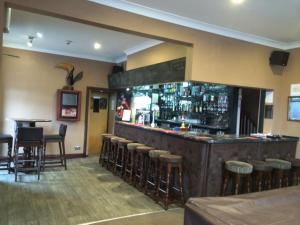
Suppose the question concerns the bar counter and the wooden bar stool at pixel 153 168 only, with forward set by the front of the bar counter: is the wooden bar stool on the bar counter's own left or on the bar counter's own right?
on the bar counter's own right

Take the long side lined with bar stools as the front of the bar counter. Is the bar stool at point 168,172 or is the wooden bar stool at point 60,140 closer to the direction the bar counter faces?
the bar stool

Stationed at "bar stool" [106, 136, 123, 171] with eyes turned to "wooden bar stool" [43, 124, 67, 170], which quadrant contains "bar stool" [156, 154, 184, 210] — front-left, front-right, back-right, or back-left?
back-left

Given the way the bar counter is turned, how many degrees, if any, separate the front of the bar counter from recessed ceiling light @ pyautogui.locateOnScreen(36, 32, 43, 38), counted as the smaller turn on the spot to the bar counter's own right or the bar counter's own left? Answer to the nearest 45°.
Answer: approximately 90° to the bar counter's own right

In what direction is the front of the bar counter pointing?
toward the camera

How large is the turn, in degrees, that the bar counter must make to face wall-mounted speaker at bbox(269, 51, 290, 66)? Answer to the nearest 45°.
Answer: approximately 135° to its left

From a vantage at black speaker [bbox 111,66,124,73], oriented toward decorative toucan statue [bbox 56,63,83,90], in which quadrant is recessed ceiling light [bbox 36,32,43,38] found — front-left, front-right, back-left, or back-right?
front-left

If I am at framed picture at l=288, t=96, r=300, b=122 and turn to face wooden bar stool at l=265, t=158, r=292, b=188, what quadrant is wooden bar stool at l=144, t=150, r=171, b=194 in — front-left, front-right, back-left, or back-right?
front-right
